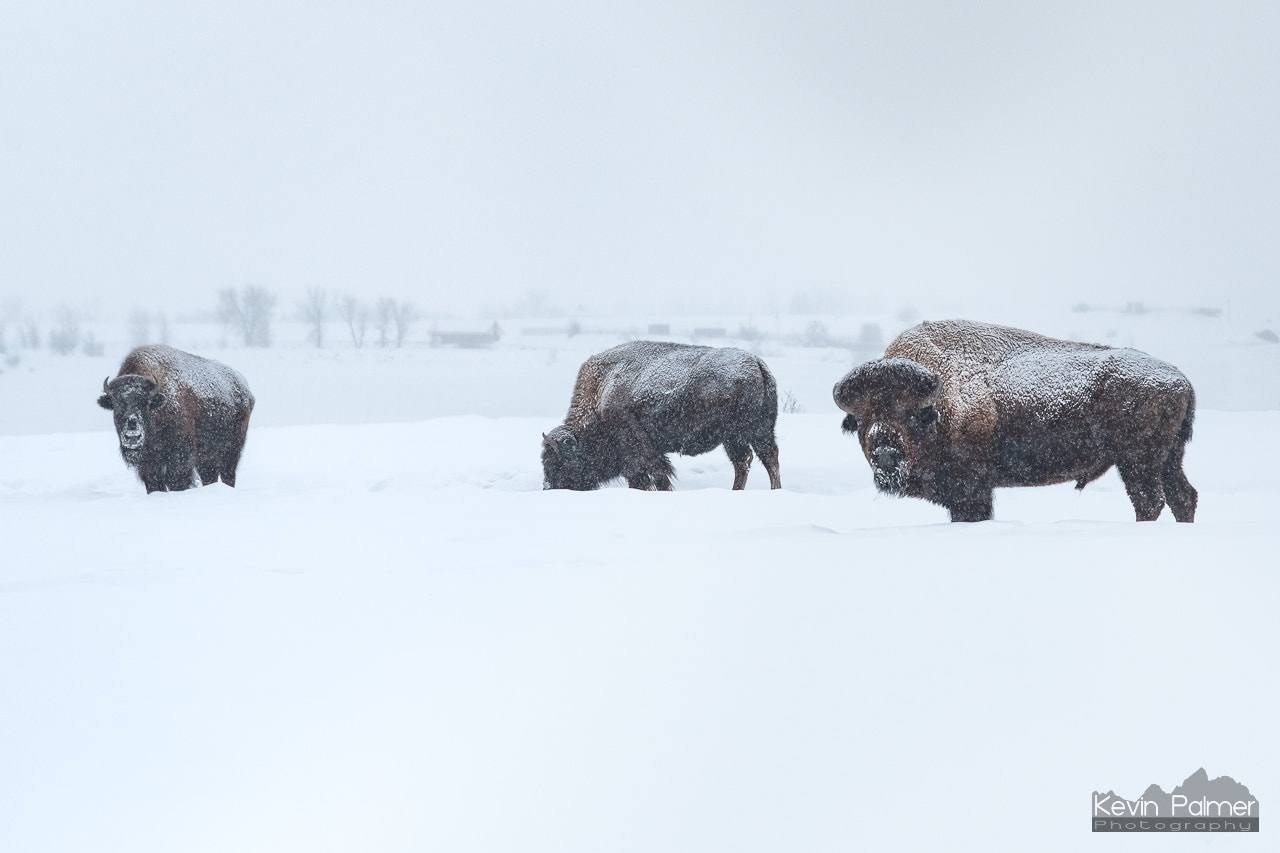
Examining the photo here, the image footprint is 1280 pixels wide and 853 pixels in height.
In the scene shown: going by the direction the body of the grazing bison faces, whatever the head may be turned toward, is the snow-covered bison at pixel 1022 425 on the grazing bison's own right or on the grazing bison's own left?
on the grazing bison's own left

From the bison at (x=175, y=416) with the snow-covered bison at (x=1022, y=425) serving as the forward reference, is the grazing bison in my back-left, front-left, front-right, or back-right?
front-left

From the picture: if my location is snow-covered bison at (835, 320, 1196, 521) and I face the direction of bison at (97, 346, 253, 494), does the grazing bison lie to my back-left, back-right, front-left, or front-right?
front-right

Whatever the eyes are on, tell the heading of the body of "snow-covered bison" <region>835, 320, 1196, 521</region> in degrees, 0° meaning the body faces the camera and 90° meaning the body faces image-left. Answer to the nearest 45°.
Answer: approximately 90°

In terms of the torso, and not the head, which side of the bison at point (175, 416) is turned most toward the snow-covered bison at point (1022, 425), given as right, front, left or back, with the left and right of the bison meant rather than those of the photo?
left

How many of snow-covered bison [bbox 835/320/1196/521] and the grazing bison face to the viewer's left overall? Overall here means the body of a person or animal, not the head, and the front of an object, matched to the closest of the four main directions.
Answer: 2

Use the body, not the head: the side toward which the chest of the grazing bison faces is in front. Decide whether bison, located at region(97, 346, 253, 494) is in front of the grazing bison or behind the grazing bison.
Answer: in front

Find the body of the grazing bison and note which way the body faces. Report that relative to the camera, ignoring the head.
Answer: to the viewer's left

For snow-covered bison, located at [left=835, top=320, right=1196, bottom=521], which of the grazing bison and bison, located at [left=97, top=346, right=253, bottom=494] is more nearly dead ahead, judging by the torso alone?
the bison

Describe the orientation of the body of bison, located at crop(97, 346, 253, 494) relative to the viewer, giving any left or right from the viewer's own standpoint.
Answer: facing the viewer and to the left of the viewer

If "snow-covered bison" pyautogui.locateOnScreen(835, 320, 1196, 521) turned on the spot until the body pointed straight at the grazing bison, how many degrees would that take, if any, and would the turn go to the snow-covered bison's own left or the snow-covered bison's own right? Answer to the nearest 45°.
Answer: approximately 45° to the snow-covered bison's own right

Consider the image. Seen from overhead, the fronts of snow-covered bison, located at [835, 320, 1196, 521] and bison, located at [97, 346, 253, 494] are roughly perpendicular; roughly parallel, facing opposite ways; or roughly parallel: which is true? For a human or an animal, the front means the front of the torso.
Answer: roughly perpendicular
